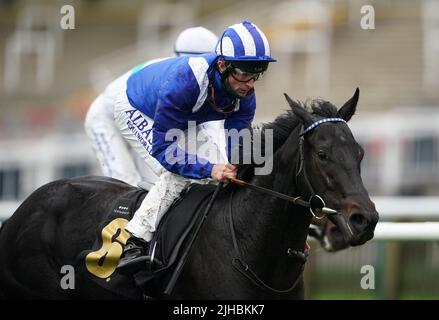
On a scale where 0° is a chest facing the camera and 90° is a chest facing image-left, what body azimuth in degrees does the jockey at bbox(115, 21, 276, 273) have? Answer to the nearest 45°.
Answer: approximately 315°

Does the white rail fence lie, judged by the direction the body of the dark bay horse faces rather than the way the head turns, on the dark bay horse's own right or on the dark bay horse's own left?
on the dark bay horse's own left

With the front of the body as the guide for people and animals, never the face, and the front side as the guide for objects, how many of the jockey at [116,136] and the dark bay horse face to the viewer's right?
2

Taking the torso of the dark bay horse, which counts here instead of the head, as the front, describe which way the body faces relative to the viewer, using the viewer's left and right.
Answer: facing to the right of the viewer

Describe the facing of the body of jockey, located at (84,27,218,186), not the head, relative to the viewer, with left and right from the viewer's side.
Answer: facing to the right of the viewer
